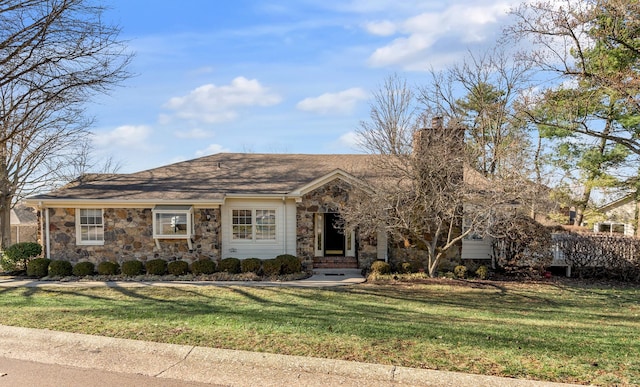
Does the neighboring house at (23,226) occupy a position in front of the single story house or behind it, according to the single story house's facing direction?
behind

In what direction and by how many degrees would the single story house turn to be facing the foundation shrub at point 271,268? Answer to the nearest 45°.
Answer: approximately 45° to its left

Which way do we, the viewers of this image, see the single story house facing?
facing the viewer

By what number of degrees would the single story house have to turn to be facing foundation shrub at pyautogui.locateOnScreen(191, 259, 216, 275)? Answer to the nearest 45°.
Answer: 0° — it already faces it

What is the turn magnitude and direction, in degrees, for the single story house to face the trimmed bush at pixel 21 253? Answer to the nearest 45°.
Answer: approximately 90° to its right
